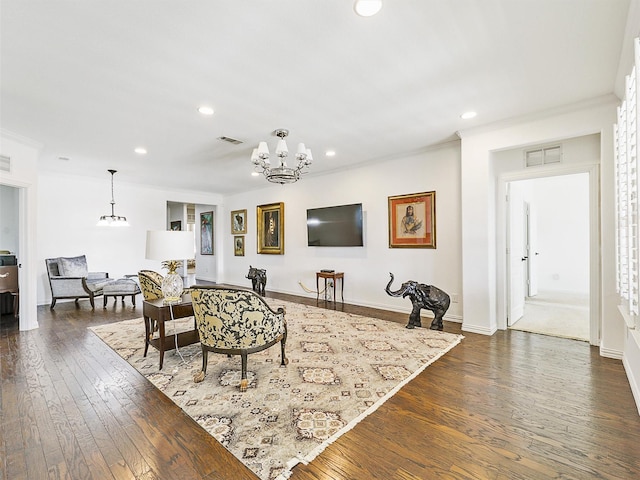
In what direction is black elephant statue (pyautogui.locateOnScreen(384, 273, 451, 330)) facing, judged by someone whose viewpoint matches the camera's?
facing to the left of the viewer

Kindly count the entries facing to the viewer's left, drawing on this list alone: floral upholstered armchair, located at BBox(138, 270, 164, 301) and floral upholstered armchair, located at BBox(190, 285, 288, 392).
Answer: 0

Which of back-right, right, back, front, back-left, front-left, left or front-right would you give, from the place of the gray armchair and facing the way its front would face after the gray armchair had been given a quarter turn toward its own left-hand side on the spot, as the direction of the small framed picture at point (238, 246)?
front-right

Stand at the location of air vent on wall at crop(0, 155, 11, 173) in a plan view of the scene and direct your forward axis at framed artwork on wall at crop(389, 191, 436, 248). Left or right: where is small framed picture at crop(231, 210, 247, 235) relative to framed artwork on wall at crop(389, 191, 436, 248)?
left

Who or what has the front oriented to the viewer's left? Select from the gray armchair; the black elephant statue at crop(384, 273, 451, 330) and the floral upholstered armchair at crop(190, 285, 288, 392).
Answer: the black elephant statue

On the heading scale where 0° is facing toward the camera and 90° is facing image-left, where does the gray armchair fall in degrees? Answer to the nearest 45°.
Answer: approximately 315°

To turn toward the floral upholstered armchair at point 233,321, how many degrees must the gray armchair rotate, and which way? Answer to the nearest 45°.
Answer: approximately 45° to its right

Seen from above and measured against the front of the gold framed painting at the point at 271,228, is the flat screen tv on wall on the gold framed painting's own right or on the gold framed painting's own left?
on the gold framed painting's own left

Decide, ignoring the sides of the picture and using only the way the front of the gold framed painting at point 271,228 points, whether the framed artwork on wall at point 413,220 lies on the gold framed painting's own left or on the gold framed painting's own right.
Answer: on the gold framed painting's own left

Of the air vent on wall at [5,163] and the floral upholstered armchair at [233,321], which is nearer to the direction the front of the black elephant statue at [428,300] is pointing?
the air vent on wall
